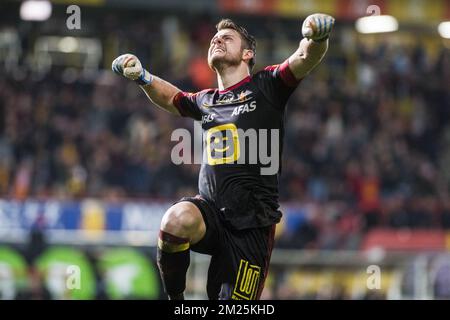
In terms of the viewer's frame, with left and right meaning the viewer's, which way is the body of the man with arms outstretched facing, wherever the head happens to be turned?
facing the viewer and to the left of the viewer

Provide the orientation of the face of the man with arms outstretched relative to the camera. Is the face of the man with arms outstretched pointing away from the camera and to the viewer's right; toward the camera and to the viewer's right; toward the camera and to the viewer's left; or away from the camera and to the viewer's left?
toward the camera and to the viewer's left
